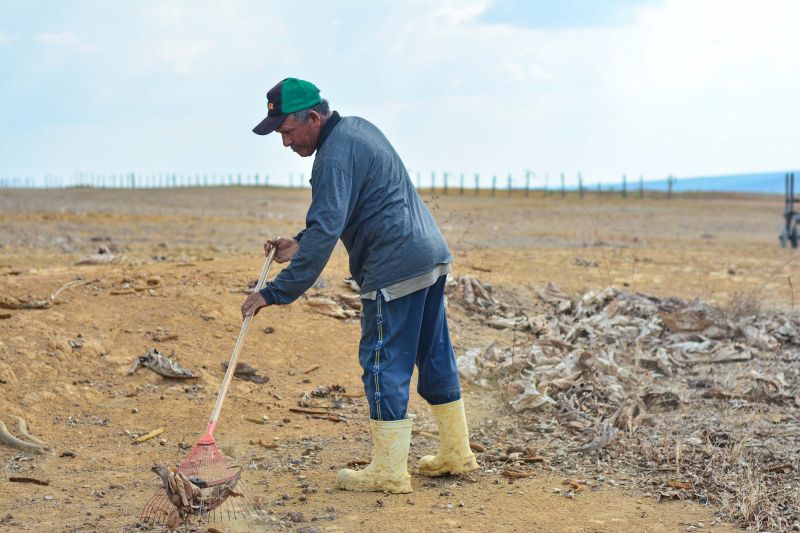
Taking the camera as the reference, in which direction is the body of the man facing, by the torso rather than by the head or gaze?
to the viewer's left

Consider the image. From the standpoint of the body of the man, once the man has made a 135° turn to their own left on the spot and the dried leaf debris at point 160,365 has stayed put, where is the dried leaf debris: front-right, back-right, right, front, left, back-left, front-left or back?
back

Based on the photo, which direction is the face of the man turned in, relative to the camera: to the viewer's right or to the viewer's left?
to the viewer's left
